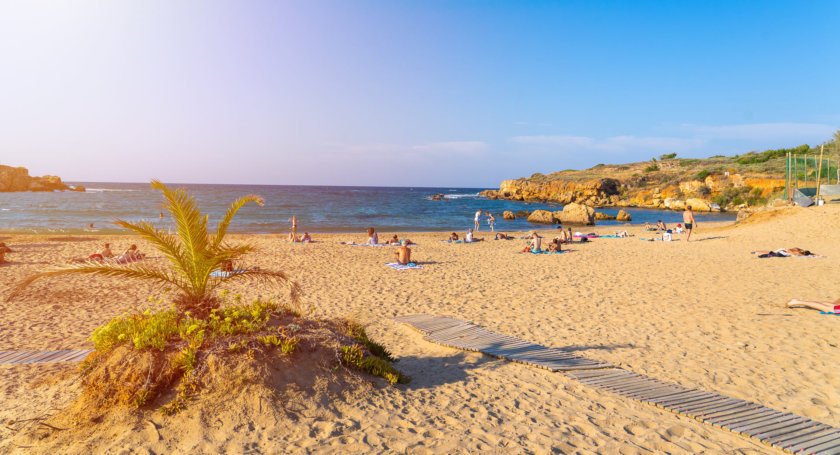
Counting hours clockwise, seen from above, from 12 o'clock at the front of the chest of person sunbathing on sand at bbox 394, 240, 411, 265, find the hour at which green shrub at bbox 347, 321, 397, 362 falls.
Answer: The green shrub is roughly at 6 o'clock from the person sunbathing on sand.

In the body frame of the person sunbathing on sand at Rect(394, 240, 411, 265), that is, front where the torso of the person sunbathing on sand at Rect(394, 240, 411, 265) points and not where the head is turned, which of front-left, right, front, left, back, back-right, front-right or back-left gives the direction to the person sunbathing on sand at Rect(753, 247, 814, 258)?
right

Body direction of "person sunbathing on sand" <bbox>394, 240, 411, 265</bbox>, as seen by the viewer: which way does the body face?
away from the camera

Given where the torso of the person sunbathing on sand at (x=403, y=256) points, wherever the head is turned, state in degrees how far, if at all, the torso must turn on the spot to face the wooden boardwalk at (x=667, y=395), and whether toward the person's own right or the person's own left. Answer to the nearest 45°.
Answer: approximately 180°

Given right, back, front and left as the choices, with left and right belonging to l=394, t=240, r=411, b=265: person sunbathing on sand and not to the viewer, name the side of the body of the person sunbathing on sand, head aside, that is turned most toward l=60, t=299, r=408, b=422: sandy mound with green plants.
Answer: back

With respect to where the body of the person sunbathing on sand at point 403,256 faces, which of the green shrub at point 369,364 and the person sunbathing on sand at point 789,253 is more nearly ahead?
the person sunbathing on sand

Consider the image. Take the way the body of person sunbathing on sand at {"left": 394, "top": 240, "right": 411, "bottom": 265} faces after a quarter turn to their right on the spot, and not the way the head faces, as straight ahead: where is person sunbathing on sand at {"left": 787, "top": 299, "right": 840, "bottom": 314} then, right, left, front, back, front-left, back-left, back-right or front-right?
front-right

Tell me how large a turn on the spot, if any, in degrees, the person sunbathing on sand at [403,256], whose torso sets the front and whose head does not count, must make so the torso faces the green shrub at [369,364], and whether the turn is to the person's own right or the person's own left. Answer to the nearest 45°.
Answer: approximately 180°

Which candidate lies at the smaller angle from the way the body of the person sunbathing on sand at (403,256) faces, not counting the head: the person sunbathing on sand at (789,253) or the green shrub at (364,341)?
the person sunbathing on sand
